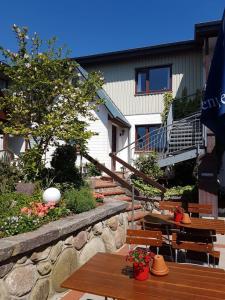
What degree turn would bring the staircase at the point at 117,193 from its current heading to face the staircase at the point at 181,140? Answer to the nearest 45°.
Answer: approximately 90° to its left

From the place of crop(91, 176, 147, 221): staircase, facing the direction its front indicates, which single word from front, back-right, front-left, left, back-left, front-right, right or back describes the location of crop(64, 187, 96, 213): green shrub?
front-right

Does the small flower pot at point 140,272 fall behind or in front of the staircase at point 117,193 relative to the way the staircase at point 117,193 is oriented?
in front

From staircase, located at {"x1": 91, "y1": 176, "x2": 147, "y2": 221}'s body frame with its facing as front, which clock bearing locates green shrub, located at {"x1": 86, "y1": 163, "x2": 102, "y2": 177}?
The green shrub is roughly at 7 o'clock from the staircase.

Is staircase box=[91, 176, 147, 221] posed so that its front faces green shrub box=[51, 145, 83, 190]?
no

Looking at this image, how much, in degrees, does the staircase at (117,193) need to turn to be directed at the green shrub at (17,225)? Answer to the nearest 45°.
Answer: approximately 45° to its right

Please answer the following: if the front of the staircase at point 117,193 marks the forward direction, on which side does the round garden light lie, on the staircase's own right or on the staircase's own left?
on the staircase's own right

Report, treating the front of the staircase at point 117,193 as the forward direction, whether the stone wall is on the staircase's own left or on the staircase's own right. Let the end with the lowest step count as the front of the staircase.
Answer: on the staircase's own right

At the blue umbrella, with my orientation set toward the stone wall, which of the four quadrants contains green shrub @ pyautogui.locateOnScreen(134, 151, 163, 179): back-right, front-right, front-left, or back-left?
front-right

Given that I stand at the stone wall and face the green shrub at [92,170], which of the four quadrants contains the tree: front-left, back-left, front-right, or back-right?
front-left

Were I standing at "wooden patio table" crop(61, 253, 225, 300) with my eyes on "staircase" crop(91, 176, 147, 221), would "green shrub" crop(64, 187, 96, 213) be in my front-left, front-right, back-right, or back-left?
front-left

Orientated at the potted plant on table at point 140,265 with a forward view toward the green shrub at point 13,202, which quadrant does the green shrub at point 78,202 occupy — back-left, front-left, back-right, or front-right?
front-right

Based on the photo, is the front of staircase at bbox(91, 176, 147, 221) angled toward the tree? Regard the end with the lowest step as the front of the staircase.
no

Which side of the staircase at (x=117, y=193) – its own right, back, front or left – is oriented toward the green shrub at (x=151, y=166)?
left

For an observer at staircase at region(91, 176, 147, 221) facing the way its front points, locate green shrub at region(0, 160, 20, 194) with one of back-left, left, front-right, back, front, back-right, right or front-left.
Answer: right

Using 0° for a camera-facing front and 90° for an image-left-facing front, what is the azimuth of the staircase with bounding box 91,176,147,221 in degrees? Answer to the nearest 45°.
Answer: approximately 315°
